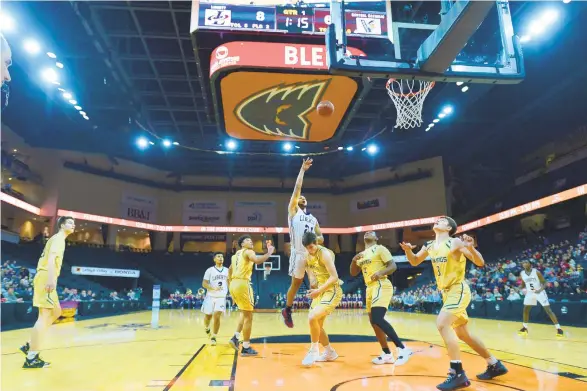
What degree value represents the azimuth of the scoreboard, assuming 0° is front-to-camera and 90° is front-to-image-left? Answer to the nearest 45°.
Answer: approximately 0°

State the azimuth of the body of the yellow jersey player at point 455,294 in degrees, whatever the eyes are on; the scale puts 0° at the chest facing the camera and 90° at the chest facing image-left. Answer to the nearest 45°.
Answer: approximately 45°

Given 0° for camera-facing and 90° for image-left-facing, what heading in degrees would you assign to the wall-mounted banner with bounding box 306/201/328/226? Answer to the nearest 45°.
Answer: approximately 0°

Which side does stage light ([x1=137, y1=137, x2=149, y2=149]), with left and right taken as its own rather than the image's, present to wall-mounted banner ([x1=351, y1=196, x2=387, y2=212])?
left

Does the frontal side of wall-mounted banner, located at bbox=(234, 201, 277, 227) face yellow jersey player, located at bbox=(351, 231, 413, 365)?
yes

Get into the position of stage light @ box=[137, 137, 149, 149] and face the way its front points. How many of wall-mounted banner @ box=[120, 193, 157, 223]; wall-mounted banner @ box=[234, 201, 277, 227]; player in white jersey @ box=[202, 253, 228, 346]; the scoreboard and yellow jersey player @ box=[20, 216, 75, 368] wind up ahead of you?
3

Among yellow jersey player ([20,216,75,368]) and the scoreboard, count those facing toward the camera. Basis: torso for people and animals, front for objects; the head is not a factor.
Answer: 1

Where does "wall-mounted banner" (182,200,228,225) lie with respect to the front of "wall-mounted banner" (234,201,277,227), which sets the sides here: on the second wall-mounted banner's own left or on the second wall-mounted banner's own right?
on the second wall-mounted banner's own right

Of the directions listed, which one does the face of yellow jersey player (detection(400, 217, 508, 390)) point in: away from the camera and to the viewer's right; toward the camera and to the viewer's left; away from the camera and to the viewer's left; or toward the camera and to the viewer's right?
toward the camera and to the viewer's left
